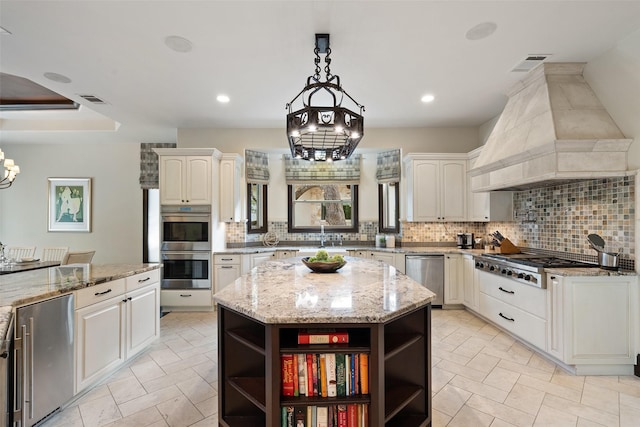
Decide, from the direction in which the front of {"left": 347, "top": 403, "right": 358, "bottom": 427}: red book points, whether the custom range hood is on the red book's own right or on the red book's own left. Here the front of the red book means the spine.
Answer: on the red book's own left

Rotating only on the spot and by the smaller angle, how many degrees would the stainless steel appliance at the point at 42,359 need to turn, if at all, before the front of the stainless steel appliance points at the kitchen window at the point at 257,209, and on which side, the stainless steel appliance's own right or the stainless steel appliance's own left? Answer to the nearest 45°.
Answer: approximately 90° to the stainless steel appliance's own left

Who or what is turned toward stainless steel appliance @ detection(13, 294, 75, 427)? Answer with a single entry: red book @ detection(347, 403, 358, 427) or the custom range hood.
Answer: the custom range hood

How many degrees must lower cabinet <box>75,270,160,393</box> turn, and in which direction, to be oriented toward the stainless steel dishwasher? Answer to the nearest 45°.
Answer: approximately 45° to its left

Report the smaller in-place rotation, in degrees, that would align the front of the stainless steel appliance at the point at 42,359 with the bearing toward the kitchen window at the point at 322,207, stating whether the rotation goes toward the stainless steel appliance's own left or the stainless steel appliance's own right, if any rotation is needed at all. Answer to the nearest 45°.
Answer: approximately 45° to the stainless steel appliance's own left

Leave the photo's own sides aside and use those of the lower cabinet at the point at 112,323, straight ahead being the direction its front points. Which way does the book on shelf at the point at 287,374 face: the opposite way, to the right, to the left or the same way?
to the right

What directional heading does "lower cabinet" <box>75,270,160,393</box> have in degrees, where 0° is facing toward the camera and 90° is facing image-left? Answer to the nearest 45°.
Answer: approximately 315°

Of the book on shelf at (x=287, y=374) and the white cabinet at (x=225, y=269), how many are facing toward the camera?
2

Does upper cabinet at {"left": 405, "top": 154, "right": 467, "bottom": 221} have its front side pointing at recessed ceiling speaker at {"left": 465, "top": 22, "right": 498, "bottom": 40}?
yes

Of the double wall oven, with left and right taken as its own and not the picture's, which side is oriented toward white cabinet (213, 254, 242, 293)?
left
